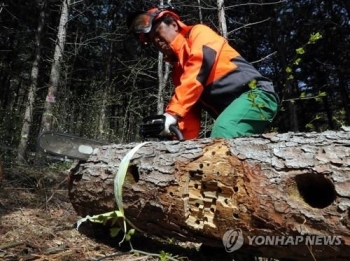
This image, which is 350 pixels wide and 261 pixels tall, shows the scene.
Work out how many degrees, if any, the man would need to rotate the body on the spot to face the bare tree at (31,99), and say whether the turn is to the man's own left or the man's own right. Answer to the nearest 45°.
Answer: approximately 45° to the man's own right

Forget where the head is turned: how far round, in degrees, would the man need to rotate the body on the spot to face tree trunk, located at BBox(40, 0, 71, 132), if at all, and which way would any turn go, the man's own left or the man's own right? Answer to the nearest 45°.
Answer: approximately 45° to the man's own right

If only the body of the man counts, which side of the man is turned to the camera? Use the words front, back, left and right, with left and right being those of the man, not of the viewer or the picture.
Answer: left
